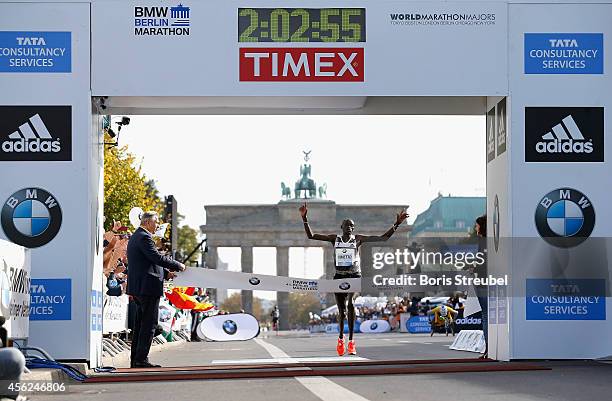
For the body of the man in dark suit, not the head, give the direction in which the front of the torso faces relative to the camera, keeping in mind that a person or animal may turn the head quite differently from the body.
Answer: to the viewer's right

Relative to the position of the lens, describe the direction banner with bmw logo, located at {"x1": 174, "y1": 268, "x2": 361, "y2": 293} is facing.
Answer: facing the viewer

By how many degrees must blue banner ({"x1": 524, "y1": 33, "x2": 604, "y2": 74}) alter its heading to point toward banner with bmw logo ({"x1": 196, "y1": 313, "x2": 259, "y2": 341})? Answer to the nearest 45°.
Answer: approximately 135° to its right

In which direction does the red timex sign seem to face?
toward the camera

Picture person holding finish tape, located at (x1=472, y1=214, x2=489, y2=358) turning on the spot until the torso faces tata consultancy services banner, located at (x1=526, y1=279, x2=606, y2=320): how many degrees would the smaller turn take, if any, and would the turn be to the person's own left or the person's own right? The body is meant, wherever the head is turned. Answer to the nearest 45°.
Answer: approximately 135° to the person's own left

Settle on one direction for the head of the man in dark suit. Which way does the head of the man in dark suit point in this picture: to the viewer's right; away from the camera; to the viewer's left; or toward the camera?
to the viewer's right

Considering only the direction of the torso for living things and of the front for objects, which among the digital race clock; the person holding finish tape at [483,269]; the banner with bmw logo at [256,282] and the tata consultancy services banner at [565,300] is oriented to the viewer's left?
the person holding finish tape

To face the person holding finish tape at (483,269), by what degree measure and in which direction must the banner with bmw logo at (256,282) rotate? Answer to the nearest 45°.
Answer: approximately 90° to its left

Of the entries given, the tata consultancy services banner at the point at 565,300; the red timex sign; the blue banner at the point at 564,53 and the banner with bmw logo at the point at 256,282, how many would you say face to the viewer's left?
0

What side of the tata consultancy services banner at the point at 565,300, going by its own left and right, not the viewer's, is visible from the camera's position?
front

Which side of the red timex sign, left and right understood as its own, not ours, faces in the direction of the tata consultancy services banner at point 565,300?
left
